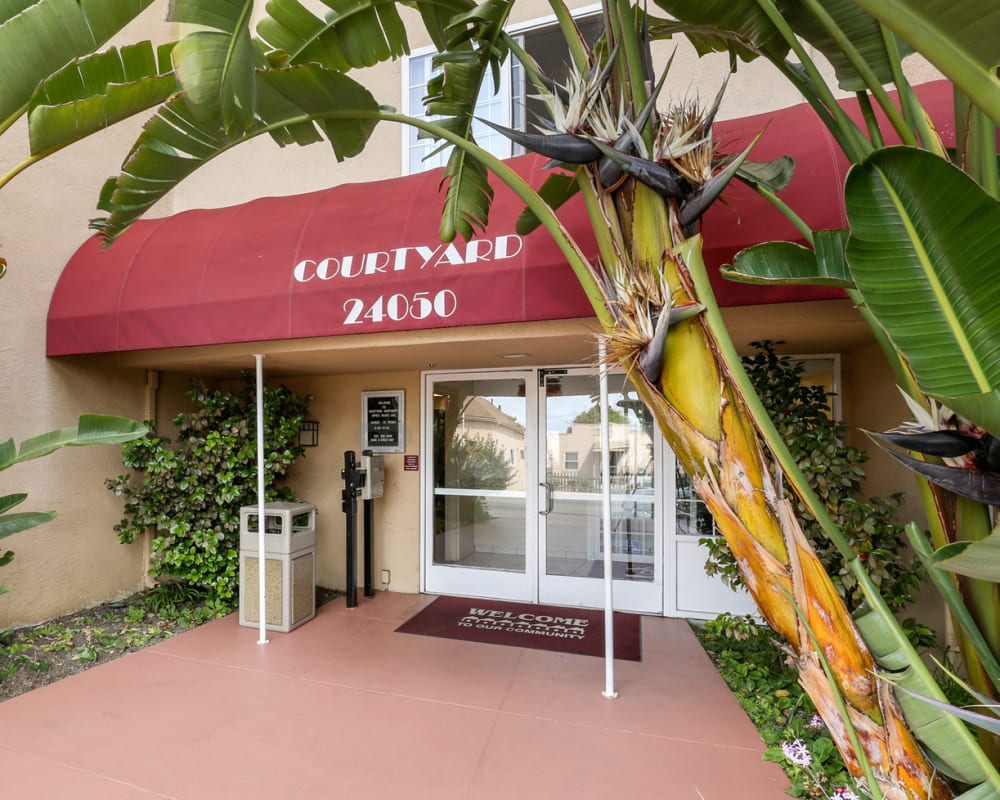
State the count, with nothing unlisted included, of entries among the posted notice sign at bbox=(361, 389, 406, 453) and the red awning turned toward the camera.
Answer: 2

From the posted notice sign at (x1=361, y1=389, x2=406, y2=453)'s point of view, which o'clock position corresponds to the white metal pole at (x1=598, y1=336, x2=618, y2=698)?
The white metal pole is roughly at 11 o'clock from the posted notice sign.

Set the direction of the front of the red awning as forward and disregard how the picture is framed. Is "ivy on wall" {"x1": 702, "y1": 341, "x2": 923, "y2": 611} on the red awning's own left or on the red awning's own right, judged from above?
on the red awning's own left

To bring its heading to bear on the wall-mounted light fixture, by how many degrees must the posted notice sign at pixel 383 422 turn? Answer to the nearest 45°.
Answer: approximately 135° to its right

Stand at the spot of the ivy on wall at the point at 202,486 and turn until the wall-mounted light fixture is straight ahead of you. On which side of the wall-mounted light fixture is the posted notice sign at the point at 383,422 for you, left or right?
right

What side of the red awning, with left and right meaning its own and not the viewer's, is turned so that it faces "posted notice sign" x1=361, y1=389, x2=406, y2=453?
back

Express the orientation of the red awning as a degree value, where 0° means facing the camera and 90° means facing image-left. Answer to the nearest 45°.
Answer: approximately 0°
